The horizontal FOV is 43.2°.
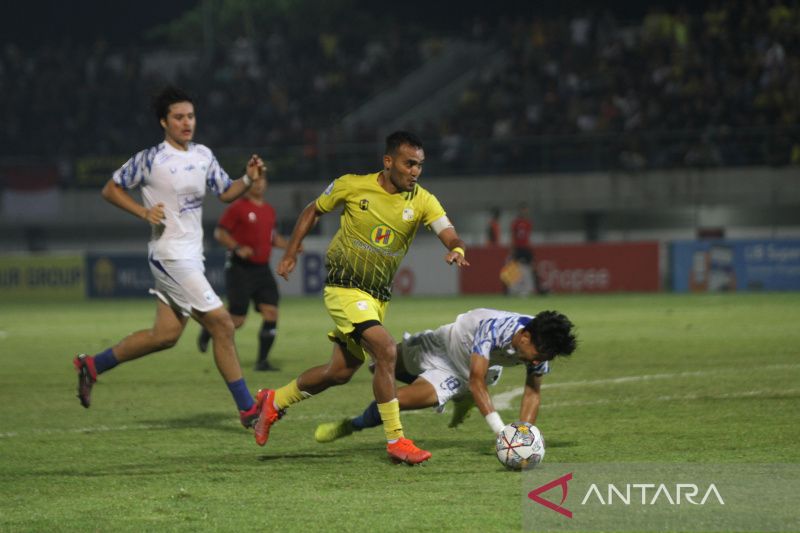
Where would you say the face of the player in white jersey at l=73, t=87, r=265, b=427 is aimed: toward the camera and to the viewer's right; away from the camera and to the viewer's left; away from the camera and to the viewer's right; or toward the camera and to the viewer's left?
toward the camera and to the viewer's right

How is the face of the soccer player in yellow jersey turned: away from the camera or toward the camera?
toward the camera

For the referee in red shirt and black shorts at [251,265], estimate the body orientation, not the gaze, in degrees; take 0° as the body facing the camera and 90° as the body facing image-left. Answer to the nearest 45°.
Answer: approximately 315°

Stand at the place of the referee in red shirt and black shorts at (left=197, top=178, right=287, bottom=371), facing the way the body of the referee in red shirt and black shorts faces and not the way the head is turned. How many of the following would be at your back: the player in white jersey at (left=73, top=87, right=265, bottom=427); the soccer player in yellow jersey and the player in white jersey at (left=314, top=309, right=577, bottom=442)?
0

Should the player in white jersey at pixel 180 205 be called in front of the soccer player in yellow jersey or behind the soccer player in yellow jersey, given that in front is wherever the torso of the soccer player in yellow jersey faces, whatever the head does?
behind

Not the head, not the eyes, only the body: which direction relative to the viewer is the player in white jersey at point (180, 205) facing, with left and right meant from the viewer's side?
facing the viewer and to the right of the viewer

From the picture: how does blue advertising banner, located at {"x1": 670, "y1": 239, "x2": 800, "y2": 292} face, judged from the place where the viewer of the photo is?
facing the viewer

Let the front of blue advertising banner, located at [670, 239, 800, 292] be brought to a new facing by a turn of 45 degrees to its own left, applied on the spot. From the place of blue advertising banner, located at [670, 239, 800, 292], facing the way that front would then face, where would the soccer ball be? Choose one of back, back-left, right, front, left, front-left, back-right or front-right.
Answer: front-right

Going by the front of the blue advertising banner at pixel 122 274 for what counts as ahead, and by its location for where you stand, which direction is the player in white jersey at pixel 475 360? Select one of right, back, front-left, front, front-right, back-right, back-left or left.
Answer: front

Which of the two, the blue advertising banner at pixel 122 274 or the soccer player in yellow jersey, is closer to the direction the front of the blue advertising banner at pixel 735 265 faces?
the soccer player in yellow jersey

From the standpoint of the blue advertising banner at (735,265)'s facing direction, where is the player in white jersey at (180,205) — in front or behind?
in front

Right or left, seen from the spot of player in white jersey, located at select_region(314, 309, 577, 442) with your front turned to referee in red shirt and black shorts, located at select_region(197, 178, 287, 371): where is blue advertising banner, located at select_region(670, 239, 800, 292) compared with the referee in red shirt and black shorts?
right

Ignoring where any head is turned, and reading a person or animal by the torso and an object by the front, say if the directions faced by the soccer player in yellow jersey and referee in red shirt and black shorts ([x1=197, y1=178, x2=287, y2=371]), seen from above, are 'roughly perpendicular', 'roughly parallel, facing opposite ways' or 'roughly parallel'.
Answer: roughly parallel

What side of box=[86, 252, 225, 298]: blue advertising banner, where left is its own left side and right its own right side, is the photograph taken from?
front

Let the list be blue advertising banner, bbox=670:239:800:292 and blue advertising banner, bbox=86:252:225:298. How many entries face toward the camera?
2
